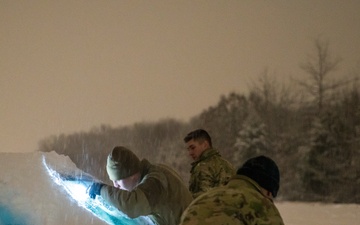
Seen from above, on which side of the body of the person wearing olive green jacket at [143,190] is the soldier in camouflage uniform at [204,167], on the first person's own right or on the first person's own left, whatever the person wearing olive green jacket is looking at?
on the first person's own right

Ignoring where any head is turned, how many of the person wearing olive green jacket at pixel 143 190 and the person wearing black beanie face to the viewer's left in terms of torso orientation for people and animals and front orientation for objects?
1

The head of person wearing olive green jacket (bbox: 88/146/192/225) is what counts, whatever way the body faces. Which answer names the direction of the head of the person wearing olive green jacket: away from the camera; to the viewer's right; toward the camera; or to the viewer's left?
to the viewer's left

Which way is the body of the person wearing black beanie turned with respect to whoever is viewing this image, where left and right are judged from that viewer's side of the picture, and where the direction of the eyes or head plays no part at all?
facing away from the viewer and to the right of the viewer

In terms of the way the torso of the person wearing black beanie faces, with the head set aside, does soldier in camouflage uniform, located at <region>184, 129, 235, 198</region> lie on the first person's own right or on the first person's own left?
on the first person's own left

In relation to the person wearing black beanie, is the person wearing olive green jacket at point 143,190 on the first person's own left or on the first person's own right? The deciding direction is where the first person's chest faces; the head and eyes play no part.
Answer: on the first person's own left

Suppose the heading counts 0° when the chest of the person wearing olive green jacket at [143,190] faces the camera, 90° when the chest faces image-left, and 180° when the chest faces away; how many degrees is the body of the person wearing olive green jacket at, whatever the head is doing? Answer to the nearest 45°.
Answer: approximately 90°

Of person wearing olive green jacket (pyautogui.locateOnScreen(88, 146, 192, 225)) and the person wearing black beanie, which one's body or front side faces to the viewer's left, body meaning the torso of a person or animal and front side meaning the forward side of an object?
the person wearing olive green jacket
